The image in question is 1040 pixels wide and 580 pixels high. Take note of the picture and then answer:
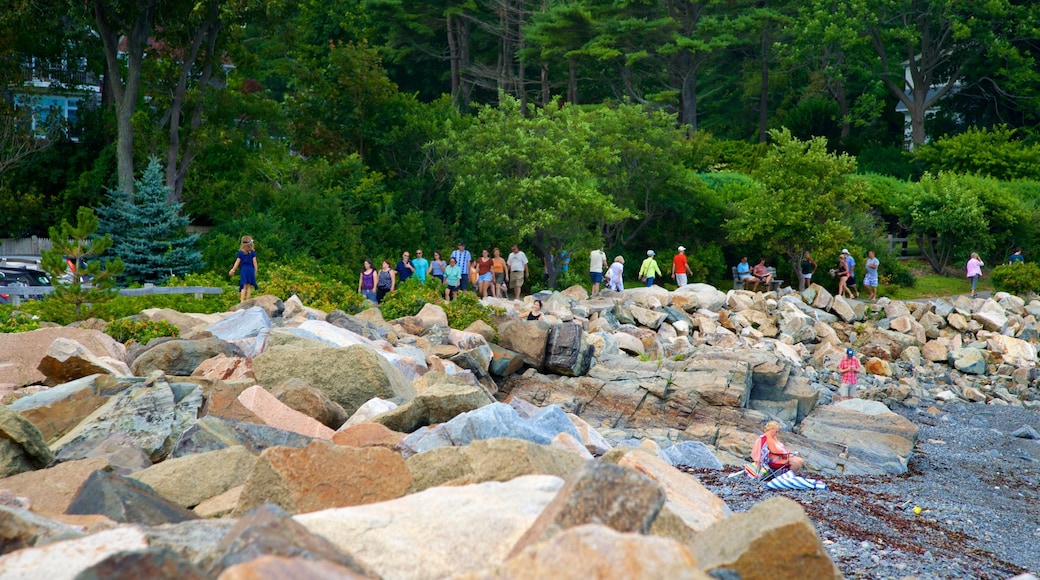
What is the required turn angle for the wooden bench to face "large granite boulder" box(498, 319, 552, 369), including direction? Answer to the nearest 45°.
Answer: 0° — it already faces it

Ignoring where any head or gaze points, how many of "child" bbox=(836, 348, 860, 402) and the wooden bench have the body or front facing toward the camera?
2

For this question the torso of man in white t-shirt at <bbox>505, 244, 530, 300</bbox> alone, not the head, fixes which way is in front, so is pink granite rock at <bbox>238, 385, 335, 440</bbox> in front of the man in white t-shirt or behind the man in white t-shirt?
in front

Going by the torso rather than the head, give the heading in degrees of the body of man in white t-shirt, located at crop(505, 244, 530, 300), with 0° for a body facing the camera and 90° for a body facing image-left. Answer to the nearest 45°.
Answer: approximately 45°

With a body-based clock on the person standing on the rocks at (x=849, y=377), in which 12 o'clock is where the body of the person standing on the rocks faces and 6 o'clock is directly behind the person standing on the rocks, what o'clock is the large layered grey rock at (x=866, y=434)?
The large layered grey rock is roughly at 12 o'clock from the person standing on the rocks.

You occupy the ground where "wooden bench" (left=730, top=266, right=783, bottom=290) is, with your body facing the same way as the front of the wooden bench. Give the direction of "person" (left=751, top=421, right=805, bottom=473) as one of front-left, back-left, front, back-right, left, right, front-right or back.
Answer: front

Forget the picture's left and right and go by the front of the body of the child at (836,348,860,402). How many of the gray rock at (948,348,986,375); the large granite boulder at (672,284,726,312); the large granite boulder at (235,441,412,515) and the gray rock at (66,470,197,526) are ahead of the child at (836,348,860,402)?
2

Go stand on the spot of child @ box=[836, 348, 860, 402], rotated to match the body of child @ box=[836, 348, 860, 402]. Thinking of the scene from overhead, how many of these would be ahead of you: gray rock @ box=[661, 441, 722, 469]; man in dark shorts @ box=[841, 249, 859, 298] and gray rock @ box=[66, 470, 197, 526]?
2

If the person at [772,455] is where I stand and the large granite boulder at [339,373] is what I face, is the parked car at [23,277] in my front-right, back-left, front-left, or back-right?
front-right

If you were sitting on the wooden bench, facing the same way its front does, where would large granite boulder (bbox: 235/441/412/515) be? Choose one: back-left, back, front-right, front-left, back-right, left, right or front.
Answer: front

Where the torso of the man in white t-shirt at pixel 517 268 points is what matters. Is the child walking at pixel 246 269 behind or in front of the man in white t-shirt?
in front

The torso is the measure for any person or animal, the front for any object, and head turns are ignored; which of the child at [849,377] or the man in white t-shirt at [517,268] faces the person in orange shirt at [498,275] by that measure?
the man in white t-shirt

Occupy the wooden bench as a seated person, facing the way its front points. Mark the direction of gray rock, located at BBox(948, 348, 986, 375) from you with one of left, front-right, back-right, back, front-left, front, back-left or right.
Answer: front-left

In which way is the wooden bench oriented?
toward the camera

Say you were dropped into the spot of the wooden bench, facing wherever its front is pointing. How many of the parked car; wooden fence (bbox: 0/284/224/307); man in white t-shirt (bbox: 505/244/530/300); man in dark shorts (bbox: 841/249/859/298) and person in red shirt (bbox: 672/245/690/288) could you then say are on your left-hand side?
1

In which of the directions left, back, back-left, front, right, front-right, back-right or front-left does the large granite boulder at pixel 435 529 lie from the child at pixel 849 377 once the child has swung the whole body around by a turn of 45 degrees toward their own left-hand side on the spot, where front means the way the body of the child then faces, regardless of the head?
front-right

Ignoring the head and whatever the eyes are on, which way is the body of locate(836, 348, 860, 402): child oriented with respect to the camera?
toward the camera

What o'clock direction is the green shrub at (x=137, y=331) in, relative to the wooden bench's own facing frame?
The green shrub is roughly at 1 o'clock from the wooden bench.

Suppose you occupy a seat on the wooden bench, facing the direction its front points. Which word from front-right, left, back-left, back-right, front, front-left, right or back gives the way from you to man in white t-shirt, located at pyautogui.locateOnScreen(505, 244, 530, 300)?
front-right

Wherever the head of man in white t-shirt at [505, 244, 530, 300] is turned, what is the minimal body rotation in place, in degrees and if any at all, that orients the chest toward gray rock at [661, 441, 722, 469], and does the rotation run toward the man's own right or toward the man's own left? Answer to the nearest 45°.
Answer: approximately 45° to the man's own left
